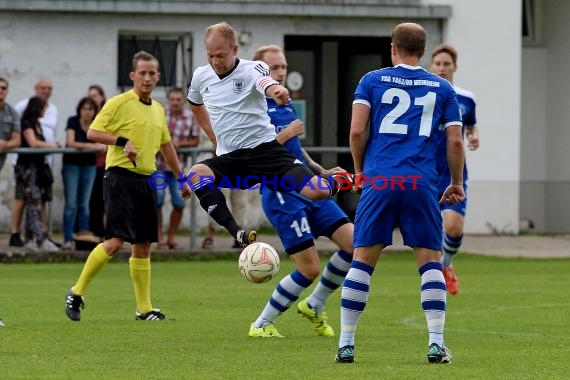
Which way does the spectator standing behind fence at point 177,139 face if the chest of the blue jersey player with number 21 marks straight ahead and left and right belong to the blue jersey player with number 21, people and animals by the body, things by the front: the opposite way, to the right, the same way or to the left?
the opposite way

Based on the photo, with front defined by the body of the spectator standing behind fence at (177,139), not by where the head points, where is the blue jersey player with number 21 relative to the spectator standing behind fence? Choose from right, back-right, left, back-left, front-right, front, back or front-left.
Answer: front

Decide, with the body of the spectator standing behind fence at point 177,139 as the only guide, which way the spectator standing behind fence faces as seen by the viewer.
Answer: toward the camera

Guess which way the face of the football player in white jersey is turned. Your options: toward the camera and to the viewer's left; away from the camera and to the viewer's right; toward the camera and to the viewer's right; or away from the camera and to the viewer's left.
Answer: toward the camera and to the viewer's left

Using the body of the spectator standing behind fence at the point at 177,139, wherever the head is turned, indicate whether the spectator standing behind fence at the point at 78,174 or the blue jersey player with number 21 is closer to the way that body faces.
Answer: the blue jersey player with number 21

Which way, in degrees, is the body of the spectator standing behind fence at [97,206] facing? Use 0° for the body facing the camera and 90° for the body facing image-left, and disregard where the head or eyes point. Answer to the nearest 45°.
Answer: approximately 315°

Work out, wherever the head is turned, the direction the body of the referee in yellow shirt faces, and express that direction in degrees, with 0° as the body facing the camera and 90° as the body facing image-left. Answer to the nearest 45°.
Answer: approximately 315°

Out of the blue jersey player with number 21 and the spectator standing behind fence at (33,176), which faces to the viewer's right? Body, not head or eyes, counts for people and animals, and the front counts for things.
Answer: the spectator standing behind fence

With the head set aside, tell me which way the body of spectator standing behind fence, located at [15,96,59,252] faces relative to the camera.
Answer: to the viewer's right

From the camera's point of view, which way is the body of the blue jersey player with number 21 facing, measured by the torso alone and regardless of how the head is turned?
away from the camera

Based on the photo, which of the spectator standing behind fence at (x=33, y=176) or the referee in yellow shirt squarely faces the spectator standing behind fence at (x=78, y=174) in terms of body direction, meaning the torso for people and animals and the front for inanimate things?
the spectator standing behind fence at (x=33, y=176)
